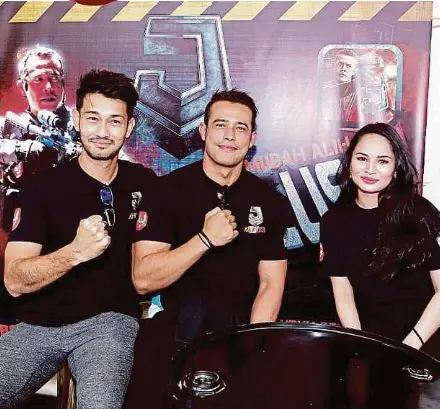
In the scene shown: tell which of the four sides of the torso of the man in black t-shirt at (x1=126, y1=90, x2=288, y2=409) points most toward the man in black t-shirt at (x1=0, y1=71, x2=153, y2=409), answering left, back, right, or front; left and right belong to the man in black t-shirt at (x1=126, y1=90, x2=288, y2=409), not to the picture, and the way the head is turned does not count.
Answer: right

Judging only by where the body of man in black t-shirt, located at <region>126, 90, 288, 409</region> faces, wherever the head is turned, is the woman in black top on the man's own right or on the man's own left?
on the man's own left

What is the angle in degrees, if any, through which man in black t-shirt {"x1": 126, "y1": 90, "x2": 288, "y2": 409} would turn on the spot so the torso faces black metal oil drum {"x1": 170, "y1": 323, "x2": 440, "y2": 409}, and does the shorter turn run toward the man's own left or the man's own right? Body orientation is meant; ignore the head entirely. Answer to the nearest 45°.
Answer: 0° — they already face it

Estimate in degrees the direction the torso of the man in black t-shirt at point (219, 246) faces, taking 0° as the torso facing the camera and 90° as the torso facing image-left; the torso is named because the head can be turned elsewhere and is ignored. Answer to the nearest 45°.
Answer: approximately 0°

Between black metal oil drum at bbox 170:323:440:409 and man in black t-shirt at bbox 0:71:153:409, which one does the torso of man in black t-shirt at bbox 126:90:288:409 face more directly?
the black metal oil drum

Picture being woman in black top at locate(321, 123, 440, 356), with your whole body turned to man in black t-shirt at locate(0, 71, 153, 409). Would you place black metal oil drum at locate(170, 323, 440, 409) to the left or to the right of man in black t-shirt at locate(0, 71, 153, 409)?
left
